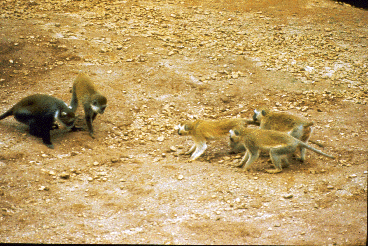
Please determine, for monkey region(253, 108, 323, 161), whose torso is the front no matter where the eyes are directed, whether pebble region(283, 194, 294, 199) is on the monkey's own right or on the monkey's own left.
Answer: on the monkey's own left

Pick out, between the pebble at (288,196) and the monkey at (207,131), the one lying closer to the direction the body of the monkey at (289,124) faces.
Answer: the monkey

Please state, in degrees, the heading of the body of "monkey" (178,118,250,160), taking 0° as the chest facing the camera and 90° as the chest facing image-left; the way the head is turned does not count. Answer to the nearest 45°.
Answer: approximately 90°

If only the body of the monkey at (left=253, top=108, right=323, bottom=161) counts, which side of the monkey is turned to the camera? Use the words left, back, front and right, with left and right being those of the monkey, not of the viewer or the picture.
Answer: left

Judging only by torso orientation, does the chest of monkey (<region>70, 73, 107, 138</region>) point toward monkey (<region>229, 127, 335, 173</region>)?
yes

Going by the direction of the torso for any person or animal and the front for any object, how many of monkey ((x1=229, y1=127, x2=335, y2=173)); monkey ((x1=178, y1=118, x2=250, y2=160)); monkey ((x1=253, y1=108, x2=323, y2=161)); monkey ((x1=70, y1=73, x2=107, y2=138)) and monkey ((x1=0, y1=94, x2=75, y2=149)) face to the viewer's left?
3

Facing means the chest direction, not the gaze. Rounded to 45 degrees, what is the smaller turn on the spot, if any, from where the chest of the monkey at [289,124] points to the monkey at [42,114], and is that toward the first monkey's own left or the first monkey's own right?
0° — it already faces it

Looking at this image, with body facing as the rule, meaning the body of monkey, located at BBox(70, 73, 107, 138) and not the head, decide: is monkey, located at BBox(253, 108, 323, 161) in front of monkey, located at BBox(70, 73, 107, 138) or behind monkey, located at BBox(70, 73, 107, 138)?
in front

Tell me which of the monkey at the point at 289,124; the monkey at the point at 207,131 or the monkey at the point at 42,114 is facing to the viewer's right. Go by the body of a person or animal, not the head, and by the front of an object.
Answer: the monkey at the point at 42,114

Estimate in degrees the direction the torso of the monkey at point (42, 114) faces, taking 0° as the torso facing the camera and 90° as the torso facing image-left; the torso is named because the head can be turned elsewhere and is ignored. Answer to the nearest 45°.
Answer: approximately 270°

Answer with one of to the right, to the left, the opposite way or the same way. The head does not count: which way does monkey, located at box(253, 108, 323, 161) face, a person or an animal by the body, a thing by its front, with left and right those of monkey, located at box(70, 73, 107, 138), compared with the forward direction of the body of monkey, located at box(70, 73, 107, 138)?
the opposite way

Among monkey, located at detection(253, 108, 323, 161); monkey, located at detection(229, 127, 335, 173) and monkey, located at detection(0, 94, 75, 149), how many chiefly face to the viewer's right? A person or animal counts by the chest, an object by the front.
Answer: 1

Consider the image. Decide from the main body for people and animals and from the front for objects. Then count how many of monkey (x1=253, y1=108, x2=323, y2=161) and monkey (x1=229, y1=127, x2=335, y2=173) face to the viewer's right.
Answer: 0

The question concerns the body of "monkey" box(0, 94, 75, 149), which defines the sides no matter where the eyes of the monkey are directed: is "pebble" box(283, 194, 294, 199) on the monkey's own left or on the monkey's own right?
on the monkey's own right
